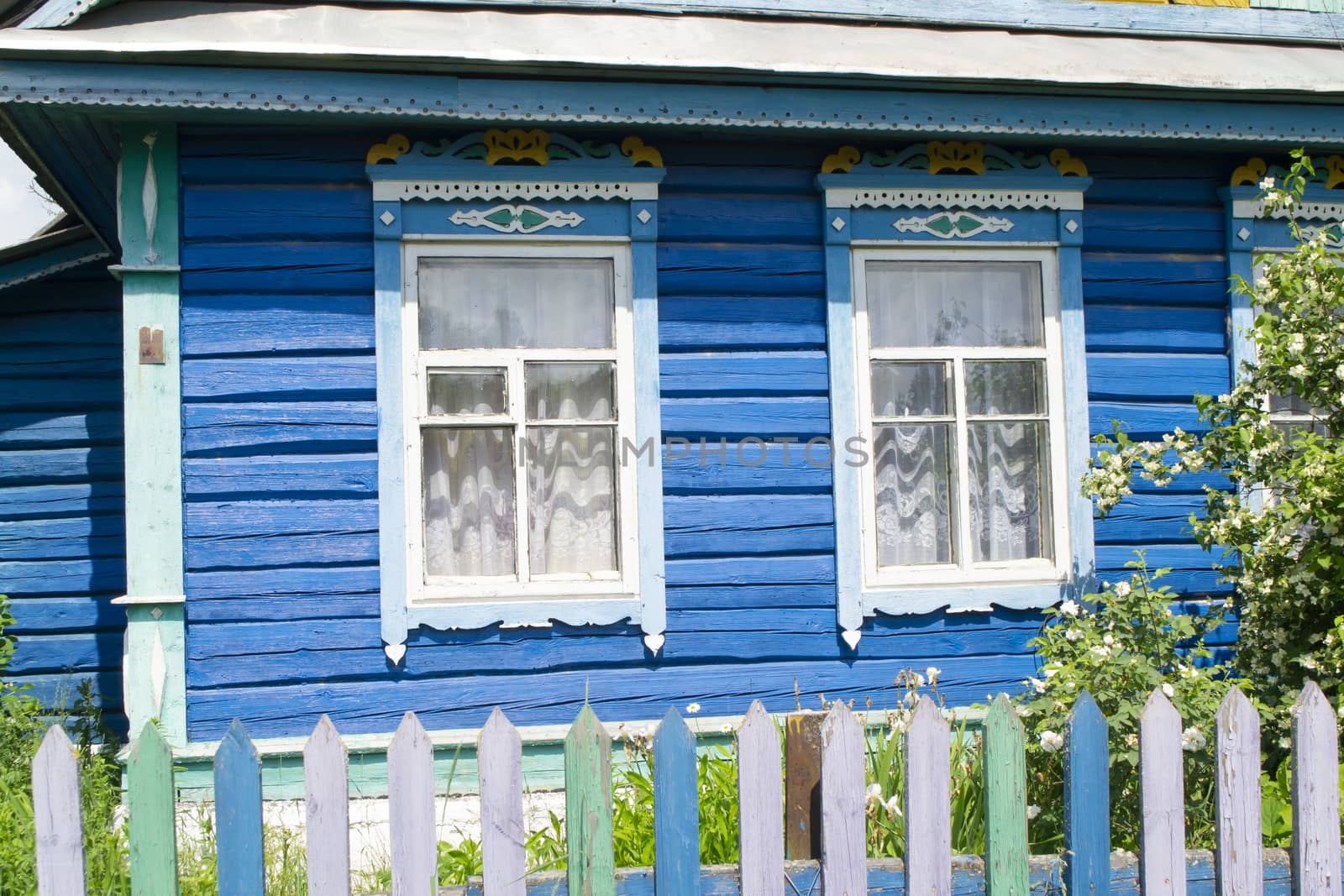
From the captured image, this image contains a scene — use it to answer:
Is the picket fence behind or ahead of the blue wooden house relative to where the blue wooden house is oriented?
ahead

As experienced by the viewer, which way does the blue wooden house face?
facing the viewer

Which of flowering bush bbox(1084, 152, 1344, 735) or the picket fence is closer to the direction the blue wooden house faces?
the picket fence

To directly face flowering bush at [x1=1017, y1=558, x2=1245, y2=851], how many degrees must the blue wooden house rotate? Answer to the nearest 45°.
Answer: approximately 45° to its left
